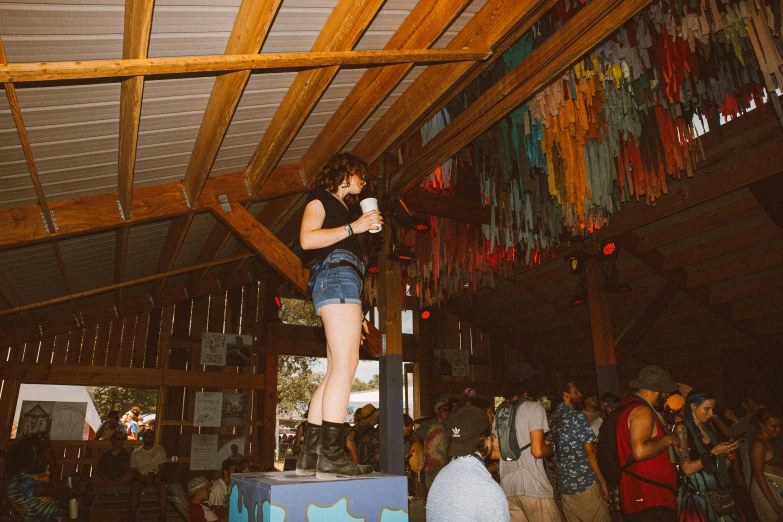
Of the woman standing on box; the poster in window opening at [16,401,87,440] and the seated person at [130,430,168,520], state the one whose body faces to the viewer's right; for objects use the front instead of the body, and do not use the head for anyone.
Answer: the woman standing on box

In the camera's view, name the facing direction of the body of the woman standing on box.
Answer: to the viewer's right

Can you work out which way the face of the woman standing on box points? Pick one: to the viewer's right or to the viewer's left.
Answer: to the viewer's right
